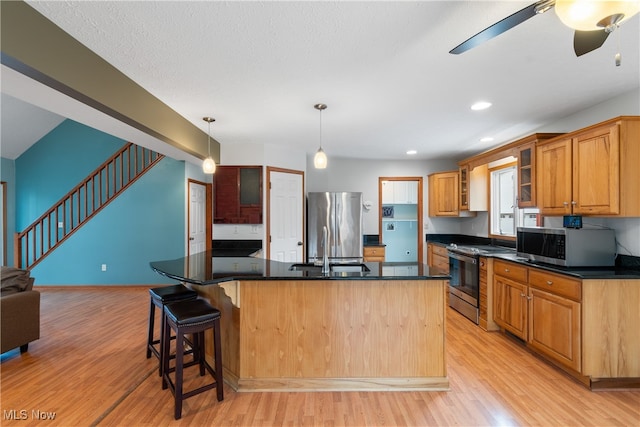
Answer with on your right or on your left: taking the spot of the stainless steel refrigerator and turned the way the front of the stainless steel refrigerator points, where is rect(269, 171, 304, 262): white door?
on your right

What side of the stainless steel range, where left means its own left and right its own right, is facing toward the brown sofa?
front

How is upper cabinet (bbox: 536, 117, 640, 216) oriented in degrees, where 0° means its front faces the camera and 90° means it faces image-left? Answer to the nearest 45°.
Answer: approximately 45°

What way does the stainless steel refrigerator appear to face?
toward the camera

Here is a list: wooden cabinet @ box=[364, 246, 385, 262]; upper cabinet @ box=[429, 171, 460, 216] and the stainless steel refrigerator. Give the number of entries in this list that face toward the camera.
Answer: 3

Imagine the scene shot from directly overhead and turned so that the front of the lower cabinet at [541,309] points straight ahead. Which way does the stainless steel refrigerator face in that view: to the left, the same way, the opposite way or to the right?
to the left

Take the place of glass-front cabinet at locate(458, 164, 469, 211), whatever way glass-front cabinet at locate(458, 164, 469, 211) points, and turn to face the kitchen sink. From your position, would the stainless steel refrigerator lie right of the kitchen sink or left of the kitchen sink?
right

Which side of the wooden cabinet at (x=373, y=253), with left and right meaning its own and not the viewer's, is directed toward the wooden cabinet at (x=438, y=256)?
left

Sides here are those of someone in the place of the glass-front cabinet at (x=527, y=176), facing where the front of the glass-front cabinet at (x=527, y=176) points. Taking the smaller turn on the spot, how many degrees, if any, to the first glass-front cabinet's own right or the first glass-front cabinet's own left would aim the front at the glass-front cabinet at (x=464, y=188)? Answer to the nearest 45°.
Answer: approximately 90° to the first glass-front cabinet's own right

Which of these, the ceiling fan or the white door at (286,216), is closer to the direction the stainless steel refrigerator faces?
the ceiling fan

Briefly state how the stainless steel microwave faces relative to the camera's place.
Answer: facing the viewer and to the left of the viewer

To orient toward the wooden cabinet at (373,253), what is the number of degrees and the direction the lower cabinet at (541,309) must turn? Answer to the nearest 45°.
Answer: approximately 90° to its right

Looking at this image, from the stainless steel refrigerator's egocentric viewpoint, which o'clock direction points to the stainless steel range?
The stainless steel range is roughly at 10 o'clock from the stainless steel refrigerator.

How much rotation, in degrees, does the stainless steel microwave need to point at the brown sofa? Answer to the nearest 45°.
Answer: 0° — it already faces it

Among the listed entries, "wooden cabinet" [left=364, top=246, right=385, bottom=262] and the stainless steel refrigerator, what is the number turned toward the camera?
2

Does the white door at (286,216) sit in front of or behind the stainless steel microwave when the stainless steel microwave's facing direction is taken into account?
in front

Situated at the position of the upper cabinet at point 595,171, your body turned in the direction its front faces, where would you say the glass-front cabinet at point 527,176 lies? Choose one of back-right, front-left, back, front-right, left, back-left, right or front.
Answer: right

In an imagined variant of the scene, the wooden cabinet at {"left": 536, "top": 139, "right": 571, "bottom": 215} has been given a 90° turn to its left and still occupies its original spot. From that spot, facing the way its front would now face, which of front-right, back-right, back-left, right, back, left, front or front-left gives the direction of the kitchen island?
right
